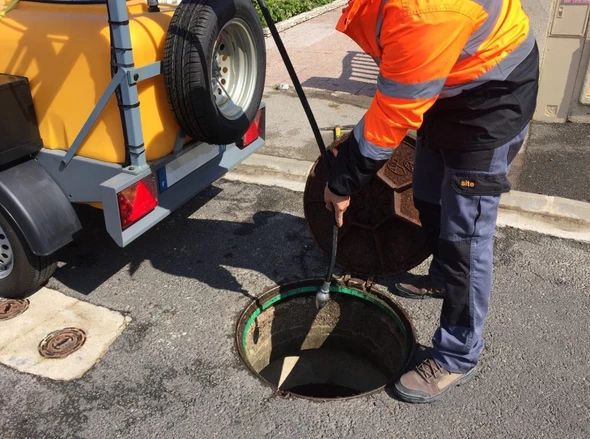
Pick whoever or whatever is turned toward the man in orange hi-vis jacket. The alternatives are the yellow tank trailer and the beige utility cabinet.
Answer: the beige utility cabinet

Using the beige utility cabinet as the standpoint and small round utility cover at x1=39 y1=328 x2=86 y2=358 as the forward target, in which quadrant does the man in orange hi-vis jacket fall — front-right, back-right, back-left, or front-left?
front-left

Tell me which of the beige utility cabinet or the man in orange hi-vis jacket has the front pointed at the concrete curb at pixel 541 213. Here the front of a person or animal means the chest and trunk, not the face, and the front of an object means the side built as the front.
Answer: the beige utility cabinet

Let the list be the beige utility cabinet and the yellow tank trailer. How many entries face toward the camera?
1

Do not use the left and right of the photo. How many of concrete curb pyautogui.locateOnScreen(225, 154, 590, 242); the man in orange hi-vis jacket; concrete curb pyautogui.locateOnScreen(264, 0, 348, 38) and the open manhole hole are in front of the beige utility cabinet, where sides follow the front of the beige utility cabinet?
3

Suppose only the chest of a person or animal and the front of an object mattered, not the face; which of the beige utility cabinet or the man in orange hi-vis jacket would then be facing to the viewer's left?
the man in orange hi-vis jacket

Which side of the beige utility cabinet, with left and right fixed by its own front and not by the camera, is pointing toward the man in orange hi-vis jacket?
front

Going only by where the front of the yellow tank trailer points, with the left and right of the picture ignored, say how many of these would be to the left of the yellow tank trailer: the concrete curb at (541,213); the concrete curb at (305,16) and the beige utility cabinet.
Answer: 0

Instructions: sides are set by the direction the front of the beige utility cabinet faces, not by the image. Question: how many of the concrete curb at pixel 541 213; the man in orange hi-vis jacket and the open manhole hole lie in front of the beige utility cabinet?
3

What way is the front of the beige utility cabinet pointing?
toward the camera

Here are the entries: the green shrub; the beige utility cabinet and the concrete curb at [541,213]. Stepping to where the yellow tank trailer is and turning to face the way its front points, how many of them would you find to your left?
0

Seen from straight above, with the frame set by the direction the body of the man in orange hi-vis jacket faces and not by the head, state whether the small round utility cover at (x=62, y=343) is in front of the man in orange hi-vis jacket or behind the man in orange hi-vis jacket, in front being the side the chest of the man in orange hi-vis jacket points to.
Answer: in front

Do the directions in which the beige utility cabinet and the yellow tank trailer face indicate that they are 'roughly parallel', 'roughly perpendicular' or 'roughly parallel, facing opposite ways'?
roughly perpendicular

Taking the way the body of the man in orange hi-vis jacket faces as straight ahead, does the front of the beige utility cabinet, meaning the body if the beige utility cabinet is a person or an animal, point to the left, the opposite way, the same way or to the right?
to the left

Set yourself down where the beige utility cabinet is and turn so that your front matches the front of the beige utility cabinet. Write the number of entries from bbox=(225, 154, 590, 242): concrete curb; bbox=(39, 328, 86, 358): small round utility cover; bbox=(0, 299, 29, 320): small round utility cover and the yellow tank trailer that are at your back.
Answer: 0

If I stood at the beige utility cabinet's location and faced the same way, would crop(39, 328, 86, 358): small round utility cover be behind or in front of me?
in front

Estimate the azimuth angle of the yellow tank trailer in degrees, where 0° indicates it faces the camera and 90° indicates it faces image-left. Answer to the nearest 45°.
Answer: approximately 135°

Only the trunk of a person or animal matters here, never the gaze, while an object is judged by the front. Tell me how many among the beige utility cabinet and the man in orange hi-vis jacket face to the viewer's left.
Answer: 1

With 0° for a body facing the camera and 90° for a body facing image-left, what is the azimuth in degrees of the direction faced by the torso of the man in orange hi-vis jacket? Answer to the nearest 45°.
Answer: approximately 90°
